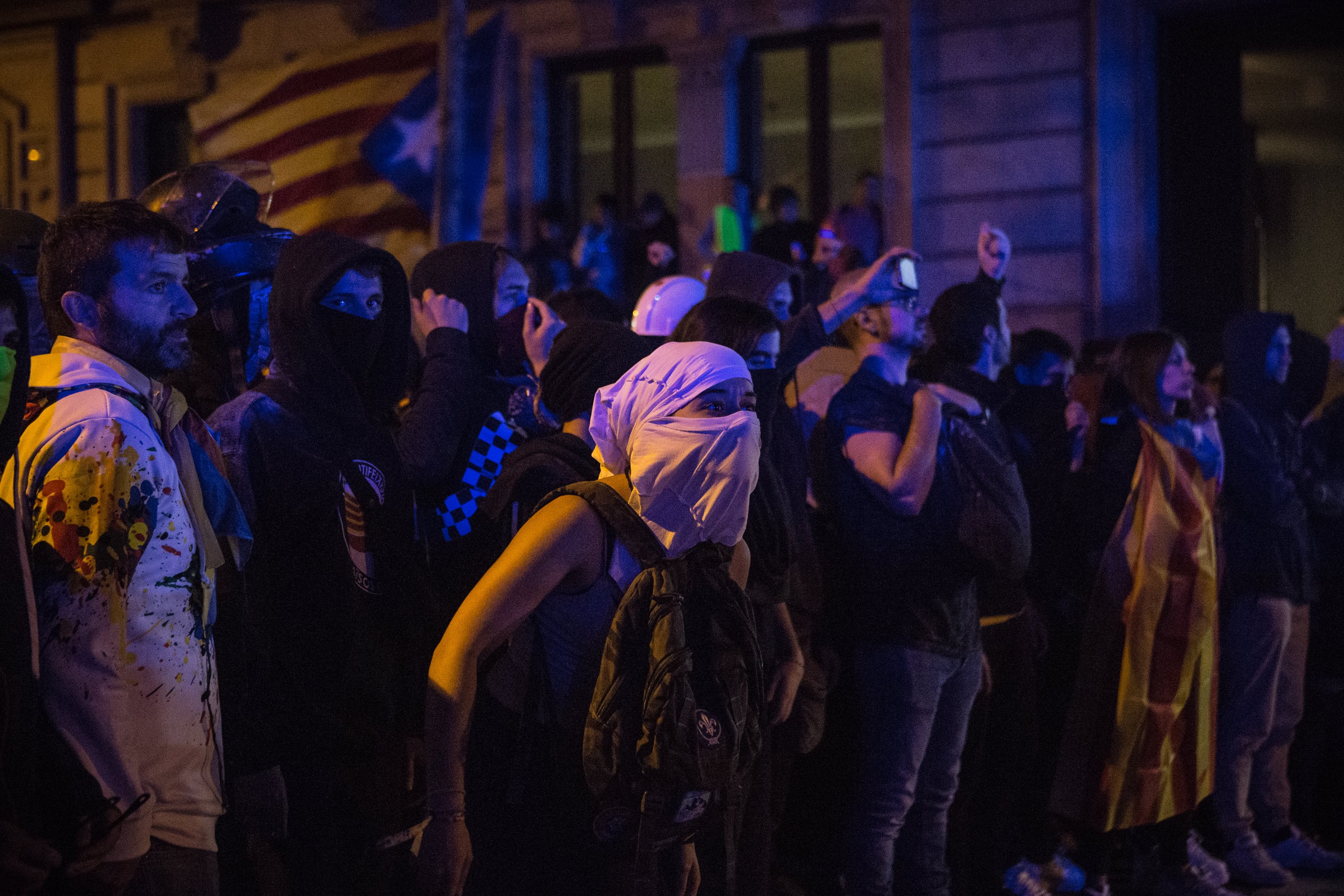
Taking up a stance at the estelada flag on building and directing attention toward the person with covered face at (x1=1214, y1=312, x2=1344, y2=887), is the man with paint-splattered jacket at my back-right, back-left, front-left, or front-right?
front-right

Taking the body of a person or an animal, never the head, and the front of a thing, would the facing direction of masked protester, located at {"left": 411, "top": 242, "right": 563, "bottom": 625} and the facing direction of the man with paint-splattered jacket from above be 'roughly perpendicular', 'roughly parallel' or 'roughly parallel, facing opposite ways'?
roughly parallel

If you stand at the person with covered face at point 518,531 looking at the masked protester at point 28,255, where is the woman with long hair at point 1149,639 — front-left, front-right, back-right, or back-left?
back-right

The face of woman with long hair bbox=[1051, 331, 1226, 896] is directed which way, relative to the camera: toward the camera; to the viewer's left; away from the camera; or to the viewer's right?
to the viewer's right
